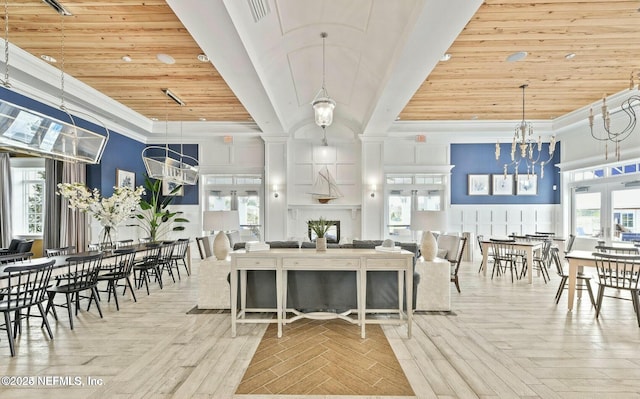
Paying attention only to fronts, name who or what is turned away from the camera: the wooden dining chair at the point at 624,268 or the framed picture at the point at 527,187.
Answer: the wooden dining chair

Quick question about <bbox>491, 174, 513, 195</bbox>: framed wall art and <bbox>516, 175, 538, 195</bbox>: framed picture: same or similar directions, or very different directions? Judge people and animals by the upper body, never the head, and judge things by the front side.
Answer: same or similar directions

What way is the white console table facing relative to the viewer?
toward the camera

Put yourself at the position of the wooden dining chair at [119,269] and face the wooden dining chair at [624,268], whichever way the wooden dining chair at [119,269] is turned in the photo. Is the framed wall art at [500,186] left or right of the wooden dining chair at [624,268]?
left

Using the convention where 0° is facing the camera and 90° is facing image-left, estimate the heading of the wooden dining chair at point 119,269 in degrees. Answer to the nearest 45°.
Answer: approximately 135°

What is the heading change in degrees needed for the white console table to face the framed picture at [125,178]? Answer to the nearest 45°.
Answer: approximately 135° to its right

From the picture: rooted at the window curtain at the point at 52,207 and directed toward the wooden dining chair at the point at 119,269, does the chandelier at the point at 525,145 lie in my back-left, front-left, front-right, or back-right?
front-left

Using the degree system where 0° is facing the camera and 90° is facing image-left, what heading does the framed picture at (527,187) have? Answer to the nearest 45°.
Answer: approximately 0°

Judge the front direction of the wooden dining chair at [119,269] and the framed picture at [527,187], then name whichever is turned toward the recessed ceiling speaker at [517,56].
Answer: the framed picture

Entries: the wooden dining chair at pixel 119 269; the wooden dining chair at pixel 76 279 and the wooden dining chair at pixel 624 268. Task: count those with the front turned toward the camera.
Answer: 0

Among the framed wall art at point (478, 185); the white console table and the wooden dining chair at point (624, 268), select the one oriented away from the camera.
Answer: the wooden dining chair

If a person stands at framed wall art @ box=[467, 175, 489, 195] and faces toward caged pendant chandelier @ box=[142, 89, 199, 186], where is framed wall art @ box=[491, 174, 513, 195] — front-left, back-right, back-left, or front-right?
back-left

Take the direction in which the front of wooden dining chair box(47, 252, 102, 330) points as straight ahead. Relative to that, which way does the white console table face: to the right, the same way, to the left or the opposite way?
to the left

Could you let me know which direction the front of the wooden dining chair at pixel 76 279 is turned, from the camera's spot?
facing away from the viewer and to the left of the viewer

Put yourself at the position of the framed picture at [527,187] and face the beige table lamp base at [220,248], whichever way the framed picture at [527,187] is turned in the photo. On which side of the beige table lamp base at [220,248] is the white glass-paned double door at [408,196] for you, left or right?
right

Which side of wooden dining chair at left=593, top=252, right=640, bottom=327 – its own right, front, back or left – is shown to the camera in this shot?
back

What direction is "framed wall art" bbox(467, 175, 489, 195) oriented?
toward the camera
